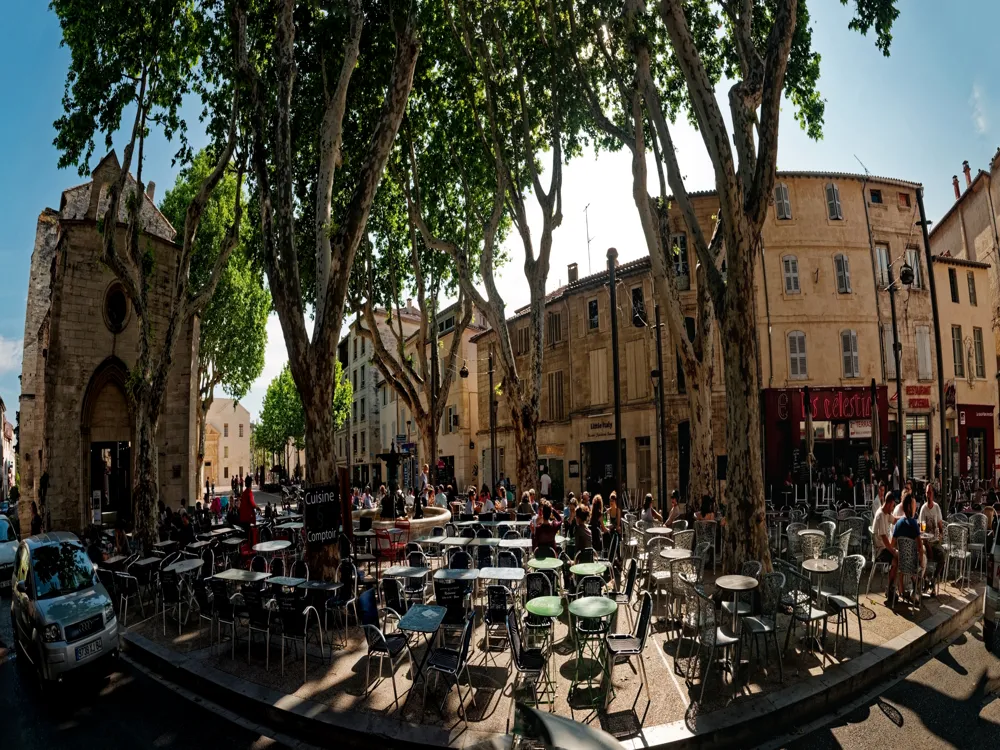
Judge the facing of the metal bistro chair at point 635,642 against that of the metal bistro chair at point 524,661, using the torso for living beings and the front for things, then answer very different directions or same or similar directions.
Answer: very different directions

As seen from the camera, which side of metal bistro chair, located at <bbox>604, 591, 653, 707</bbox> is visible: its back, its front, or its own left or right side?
left

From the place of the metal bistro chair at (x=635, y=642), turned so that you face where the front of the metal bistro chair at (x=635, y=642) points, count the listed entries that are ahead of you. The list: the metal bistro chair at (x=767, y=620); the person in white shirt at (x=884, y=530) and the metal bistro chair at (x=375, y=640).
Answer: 1

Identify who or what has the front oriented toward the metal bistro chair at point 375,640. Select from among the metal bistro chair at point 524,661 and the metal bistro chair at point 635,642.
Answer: the metal bistro chair at point 635,642

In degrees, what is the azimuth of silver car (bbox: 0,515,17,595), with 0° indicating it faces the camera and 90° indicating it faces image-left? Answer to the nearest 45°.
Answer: approximately 0°
